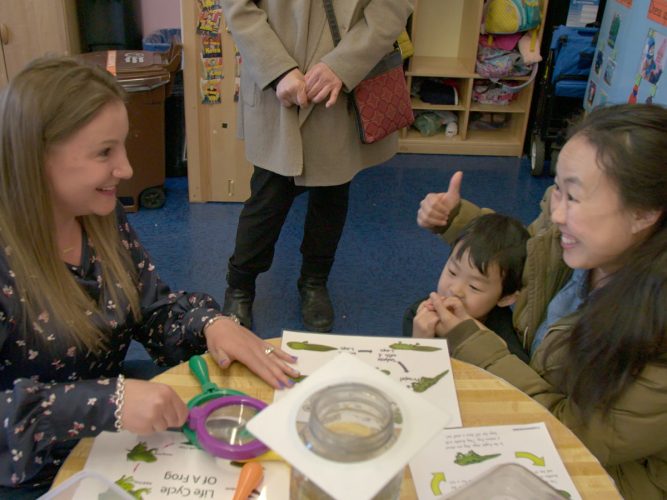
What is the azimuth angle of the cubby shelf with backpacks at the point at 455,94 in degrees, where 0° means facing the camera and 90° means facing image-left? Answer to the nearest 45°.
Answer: approximately 0°

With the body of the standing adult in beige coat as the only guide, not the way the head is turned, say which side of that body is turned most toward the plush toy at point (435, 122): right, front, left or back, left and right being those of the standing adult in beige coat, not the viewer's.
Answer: back

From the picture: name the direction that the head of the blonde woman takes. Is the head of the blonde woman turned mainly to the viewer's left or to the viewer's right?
to the viewer's right

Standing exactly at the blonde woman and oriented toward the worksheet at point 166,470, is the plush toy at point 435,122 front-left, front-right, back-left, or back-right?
back-left

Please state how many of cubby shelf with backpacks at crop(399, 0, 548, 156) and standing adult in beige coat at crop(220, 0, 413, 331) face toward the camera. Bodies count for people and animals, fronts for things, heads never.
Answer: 2

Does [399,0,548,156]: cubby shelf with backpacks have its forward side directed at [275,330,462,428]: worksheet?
yes

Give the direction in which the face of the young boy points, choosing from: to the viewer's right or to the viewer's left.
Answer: to the viewer's left

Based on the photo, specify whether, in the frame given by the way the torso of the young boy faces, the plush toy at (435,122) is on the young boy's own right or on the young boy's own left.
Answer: on the young boy's own right

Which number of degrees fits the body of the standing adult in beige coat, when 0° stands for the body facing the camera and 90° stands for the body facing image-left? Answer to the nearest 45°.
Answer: approximately 0°

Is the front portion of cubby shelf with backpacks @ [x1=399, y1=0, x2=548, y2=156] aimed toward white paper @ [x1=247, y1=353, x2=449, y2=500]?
yes

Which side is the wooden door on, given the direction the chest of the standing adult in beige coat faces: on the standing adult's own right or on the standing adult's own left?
on the standing adult's own right
